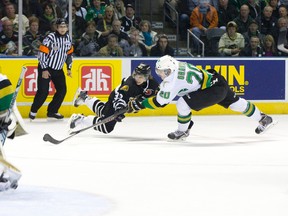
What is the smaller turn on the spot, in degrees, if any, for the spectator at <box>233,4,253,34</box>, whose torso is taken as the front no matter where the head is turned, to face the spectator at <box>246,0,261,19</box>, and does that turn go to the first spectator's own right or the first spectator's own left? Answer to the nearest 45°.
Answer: approximately 135° to the first spectator's own left

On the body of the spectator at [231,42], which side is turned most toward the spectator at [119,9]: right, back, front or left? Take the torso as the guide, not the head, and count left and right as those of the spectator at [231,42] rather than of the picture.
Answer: right

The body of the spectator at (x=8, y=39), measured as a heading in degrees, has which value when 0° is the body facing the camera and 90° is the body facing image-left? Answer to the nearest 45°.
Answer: approximately 0°

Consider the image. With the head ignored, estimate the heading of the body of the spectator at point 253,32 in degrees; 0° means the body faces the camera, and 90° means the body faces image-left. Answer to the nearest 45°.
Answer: approximately 0°

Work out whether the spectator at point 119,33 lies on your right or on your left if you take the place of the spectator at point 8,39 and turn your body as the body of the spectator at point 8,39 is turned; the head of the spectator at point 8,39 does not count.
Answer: on your left

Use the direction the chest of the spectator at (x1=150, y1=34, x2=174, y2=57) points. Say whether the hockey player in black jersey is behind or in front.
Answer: in front

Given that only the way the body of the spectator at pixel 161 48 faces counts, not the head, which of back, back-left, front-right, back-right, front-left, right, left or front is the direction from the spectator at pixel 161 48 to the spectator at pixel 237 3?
back-left
